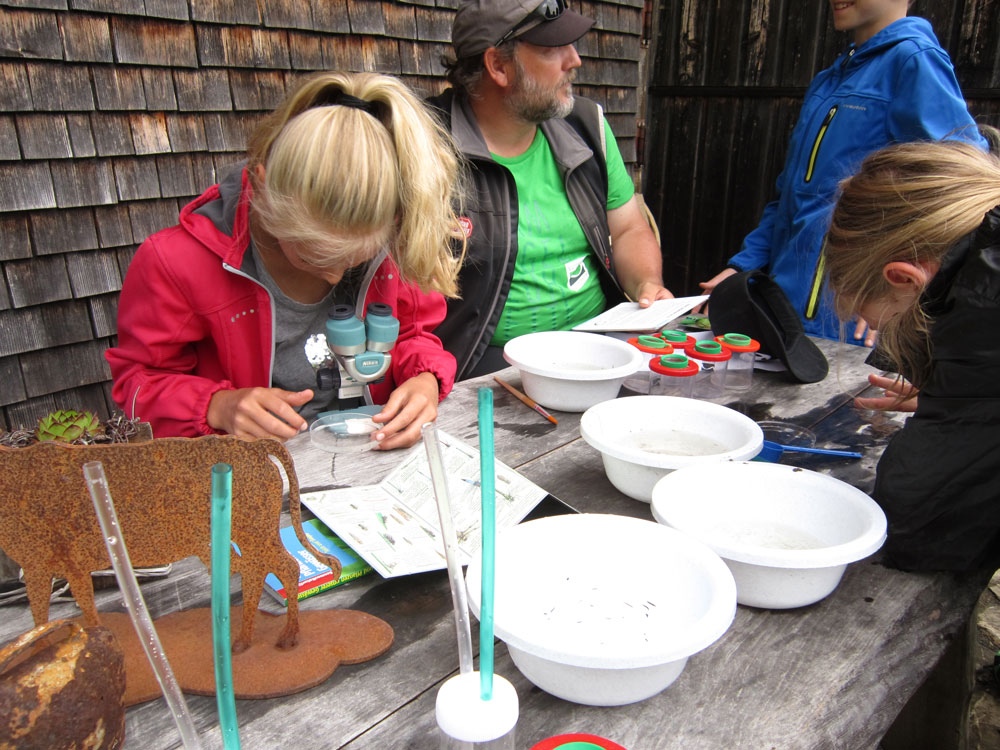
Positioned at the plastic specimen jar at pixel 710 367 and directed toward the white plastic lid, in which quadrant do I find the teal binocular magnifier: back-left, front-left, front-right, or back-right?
front-right

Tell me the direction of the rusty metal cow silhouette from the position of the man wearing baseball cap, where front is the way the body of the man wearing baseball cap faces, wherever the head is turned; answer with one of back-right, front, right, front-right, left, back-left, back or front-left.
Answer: front-right

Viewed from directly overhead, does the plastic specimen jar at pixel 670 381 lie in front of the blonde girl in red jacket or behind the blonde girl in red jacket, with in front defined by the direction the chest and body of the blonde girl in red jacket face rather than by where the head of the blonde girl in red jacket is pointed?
in front

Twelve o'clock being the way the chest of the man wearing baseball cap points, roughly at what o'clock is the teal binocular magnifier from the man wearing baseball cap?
The teal binocular magnifier is roughly at 2 o'clock from the man wearing baseball cap.

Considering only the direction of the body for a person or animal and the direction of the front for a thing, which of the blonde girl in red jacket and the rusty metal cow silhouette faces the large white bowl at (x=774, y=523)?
the blonde girl in red jacket

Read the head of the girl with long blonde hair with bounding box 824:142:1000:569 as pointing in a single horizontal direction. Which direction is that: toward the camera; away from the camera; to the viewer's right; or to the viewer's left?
to the viewer's left

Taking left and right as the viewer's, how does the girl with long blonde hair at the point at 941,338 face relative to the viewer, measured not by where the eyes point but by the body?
facing to the left of the viewer

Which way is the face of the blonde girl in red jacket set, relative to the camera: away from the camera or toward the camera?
toward the camera

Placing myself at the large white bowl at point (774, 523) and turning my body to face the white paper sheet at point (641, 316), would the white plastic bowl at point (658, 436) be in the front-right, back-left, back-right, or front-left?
front-left

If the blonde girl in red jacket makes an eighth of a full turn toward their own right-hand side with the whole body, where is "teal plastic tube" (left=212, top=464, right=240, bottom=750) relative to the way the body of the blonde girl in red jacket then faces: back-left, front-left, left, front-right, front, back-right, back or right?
front

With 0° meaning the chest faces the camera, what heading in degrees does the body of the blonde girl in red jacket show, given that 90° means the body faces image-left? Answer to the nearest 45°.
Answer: approximately 315°
